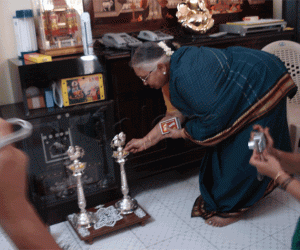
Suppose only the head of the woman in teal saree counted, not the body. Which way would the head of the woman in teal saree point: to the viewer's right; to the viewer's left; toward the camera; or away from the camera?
to the viewer's left

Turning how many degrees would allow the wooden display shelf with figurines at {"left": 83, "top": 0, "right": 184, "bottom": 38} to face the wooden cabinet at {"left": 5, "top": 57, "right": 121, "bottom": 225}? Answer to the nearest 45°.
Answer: approximately 45° to its right

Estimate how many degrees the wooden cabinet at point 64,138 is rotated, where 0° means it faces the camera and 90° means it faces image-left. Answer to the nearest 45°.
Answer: approximately 315°

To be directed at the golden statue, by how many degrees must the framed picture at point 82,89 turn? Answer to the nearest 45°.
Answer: approximately 90° to its left

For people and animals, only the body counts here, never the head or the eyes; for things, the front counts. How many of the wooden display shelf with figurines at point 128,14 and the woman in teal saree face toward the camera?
1

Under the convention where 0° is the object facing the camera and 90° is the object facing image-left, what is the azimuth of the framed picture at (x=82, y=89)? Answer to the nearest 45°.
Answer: approximately 315°

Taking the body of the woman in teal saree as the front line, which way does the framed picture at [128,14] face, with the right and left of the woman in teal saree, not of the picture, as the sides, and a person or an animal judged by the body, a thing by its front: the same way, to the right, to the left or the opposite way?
to the left

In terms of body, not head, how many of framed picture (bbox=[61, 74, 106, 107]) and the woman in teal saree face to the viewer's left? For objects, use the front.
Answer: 1

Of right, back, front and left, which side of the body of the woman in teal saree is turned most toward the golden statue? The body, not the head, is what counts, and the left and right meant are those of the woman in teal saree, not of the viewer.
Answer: right

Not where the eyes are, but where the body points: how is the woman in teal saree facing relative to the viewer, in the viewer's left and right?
facing to the left of the viewer

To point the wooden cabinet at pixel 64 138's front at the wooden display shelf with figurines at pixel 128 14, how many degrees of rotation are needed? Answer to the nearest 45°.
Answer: approximately 90° to its left
